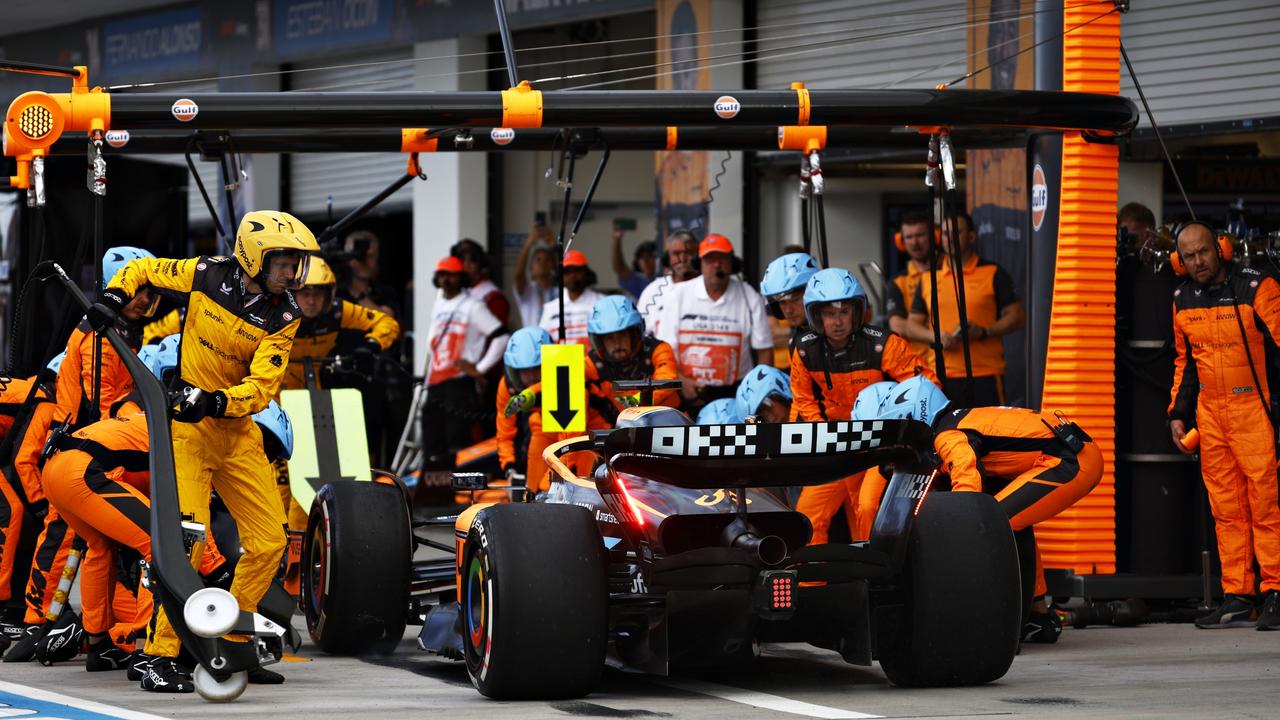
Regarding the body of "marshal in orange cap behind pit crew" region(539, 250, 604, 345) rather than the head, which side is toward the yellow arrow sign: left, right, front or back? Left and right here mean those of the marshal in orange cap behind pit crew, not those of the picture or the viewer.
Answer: front

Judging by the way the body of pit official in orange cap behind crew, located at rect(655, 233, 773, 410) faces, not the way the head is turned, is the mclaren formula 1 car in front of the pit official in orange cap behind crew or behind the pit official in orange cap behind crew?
in front

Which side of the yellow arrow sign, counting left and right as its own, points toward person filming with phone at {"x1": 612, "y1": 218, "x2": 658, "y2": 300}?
back

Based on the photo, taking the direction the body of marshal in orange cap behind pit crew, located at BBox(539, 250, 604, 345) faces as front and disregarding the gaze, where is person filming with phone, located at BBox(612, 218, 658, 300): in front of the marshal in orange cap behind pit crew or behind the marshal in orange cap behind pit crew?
behind

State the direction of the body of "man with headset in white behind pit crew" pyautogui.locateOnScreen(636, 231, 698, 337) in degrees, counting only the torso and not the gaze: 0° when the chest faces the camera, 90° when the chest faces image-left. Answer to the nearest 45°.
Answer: approximately 0°

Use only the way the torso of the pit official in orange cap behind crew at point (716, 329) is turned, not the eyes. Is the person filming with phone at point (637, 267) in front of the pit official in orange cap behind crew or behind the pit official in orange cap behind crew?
behind

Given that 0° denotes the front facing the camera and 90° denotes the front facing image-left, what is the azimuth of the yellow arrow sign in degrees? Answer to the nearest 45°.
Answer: approximately 0°
